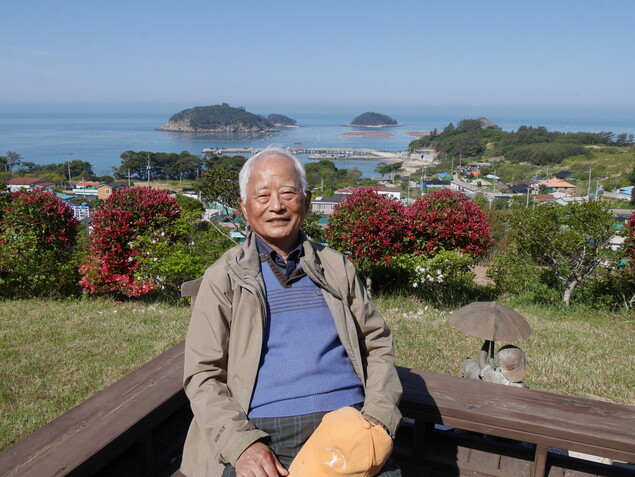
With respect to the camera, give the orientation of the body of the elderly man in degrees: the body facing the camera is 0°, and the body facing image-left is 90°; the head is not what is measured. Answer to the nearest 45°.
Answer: approximately 0°

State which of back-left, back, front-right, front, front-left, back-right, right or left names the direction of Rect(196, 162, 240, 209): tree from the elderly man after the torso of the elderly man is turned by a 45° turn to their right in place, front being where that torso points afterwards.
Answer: back-right

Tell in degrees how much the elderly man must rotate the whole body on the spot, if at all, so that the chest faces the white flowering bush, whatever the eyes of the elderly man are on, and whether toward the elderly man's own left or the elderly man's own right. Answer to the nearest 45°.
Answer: approximately 180°

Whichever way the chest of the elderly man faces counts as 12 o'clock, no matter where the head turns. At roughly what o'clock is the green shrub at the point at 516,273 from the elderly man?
The green shrub is roughly at 7 o'clock from the elderly man.

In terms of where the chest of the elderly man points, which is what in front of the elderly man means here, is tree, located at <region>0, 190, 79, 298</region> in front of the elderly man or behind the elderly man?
behind

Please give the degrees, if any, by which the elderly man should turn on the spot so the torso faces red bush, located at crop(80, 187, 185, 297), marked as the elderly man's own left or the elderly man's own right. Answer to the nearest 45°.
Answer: approximately 180°

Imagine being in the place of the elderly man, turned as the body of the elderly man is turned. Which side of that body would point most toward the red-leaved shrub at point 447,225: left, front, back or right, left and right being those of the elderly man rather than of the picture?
back

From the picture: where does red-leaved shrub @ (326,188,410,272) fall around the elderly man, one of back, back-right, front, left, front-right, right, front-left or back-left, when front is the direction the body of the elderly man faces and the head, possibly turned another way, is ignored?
back
